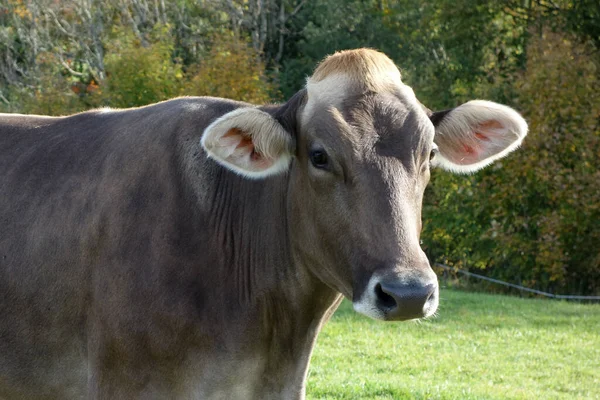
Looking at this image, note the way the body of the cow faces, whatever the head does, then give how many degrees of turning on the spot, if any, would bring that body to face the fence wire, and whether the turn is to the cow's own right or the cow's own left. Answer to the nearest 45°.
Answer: approximately 90° to the cow's own left

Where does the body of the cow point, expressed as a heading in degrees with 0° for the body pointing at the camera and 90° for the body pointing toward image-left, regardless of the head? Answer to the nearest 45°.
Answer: approximately 315°
